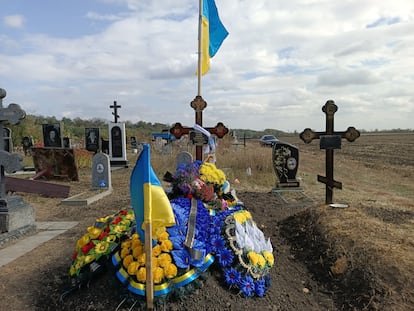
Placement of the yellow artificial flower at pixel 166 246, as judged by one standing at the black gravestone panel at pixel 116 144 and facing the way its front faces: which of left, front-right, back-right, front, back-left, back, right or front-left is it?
front

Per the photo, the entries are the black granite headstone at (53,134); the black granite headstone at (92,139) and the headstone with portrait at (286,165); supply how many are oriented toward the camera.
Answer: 3

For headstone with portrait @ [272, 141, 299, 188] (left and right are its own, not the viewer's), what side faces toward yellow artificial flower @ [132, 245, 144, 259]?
front

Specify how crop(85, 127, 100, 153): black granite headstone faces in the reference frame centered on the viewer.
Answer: facing the viewer

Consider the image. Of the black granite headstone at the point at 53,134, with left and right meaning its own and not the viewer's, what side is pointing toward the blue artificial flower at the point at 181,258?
front

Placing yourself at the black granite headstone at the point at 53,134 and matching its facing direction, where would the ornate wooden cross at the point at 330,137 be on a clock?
The ornate wooden cross is roughly at 11 o'clock from the black granite headstone.

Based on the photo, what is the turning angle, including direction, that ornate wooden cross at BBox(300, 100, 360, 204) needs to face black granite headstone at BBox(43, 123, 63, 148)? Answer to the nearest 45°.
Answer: approximately 90° to its right

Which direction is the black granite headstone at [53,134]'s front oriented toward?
toward the camera

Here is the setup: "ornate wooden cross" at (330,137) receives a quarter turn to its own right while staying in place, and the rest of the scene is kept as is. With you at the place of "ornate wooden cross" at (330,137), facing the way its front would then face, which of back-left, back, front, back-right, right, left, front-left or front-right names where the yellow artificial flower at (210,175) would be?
front-left

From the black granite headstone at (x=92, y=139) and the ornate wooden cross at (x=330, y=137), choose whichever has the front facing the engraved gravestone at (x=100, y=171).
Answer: the black granite headstone

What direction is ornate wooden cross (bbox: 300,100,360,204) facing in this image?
toward the camera

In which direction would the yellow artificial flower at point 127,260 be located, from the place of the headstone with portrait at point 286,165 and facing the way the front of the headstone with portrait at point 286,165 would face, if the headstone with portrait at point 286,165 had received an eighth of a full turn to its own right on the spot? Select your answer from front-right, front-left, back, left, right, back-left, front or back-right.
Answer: front-left
